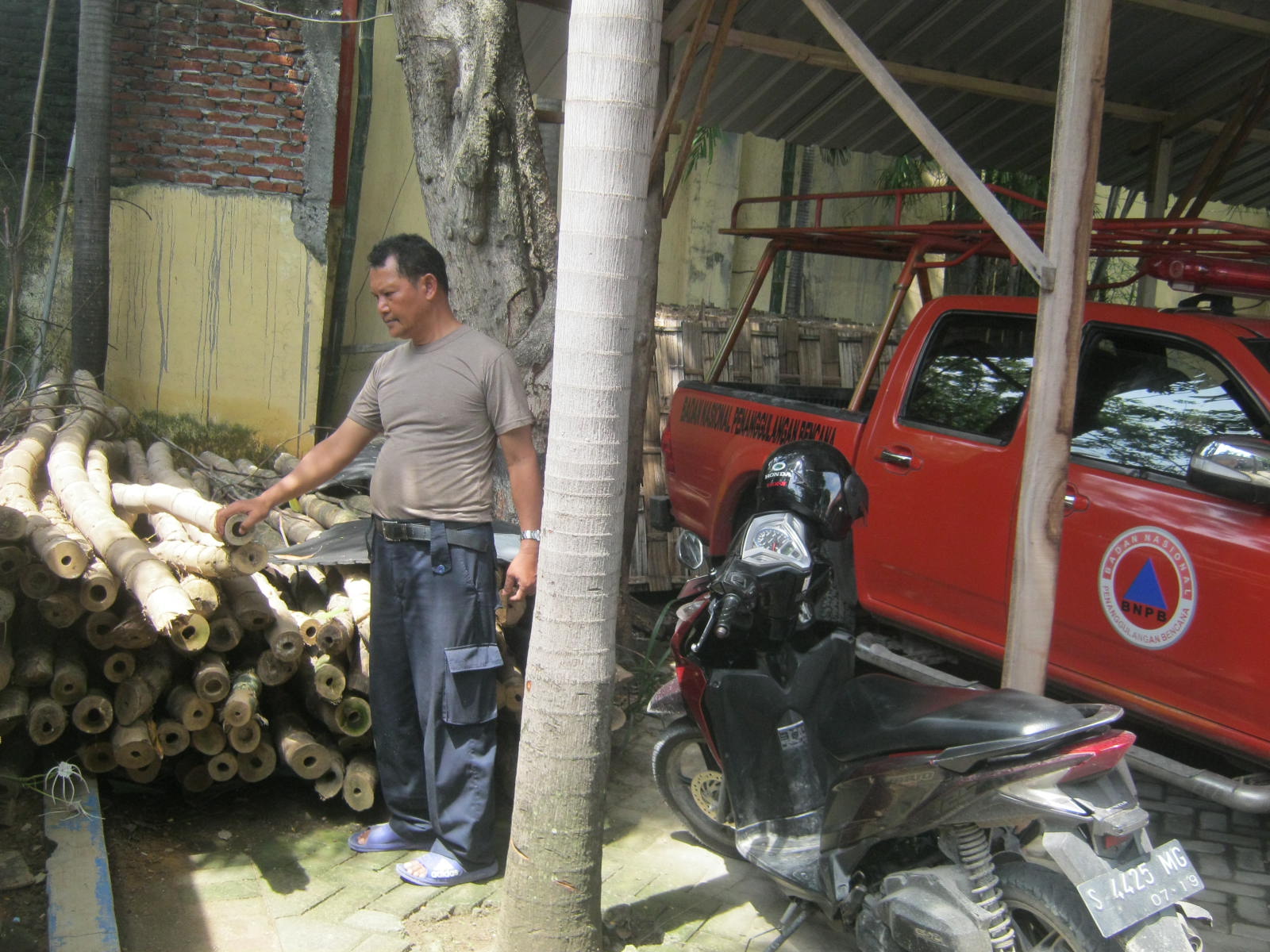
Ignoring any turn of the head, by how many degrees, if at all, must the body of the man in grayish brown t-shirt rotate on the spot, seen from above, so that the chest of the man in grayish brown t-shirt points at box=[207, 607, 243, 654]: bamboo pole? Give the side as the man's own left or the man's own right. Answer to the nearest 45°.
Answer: approximately 45° to the man's own right

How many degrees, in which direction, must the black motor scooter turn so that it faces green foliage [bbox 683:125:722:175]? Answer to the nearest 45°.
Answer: approximately 45° to its right

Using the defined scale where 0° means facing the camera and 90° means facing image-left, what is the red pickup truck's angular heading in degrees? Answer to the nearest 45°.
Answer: approximately 315°

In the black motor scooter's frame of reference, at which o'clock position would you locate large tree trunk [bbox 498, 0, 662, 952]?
The large tree trunk is roughly at 10 o'clock from the black motor scooter.

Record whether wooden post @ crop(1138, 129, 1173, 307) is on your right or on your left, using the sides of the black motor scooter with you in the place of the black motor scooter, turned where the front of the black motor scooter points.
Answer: on your right

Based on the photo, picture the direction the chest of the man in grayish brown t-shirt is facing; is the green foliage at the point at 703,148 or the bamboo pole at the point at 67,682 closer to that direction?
the bamboo pole

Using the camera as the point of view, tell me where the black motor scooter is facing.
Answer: facing away from the viewer and to the left of the viewer
